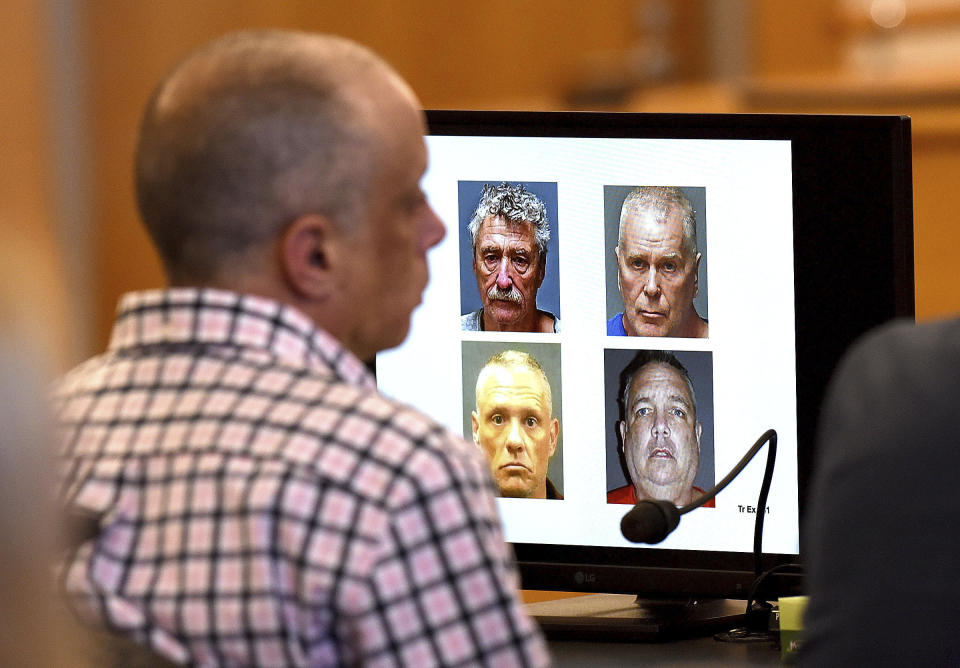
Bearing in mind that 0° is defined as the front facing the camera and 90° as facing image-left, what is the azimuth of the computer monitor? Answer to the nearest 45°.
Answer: approximately 0°

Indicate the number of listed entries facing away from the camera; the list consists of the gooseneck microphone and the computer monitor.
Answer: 0

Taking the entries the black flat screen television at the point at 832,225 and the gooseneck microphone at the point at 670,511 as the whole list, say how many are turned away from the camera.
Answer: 0

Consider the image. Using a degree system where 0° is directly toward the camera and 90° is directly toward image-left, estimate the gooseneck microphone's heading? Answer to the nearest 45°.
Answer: approximately 45°
